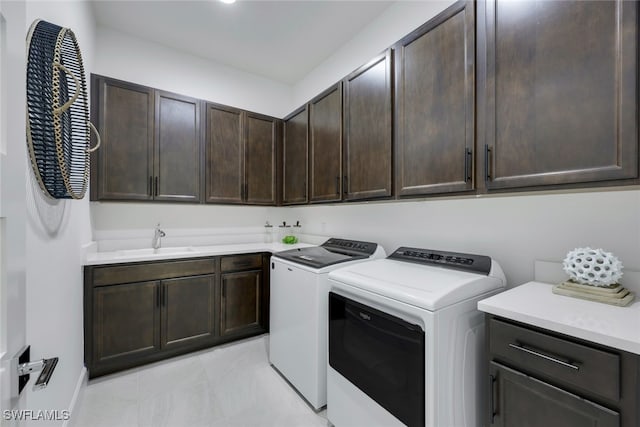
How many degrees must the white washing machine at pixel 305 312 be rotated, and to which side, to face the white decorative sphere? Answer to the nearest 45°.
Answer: approximately 90° to its left

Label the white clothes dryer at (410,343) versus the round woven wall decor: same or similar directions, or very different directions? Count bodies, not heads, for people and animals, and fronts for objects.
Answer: very different directions

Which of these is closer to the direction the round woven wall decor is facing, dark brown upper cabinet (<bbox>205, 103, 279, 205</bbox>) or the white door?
the dark brown upper cabinet

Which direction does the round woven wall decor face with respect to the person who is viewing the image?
facing to the right of the viewer

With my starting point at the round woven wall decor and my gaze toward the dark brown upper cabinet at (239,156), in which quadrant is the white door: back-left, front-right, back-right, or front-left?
back-right

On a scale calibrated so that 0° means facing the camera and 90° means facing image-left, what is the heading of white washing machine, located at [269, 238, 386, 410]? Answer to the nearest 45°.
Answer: approximately 45°

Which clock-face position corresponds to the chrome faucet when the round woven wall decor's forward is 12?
The chrome faucet is roughly at 10 o'clock from the round woven wall decor.
